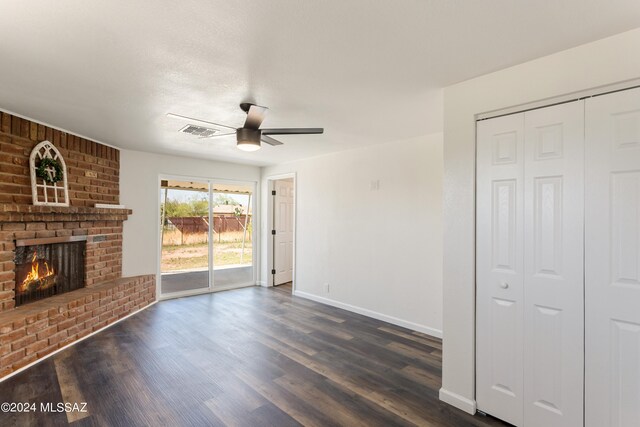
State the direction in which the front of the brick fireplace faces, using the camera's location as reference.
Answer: facing the viewer and to the right of the viewer

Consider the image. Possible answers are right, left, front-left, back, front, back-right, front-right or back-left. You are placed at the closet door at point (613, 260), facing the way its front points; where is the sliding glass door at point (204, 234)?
right

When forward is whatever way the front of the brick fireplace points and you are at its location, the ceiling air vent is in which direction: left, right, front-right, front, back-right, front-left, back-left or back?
front

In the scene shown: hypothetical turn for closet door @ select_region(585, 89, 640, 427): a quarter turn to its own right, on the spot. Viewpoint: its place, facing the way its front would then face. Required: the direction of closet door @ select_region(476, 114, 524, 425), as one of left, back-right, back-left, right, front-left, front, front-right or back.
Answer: front

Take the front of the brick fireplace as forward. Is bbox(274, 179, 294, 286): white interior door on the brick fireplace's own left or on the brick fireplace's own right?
on the brick fireplace's own left

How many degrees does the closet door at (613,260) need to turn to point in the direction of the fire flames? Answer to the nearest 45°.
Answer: approximately 45° to its right

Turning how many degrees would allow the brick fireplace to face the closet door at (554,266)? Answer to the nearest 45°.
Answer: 0° — it already faces it

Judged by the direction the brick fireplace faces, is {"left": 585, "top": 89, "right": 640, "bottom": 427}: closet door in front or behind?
in front

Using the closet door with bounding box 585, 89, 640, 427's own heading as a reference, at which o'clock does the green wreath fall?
The green wreath is roughly at 2 o'clock from the closet door.

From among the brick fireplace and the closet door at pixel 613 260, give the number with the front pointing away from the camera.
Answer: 0

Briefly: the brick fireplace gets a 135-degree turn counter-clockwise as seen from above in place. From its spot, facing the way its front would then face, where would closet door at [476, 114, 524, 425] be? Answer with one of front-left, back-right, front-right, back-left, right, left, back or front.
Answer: back-right
